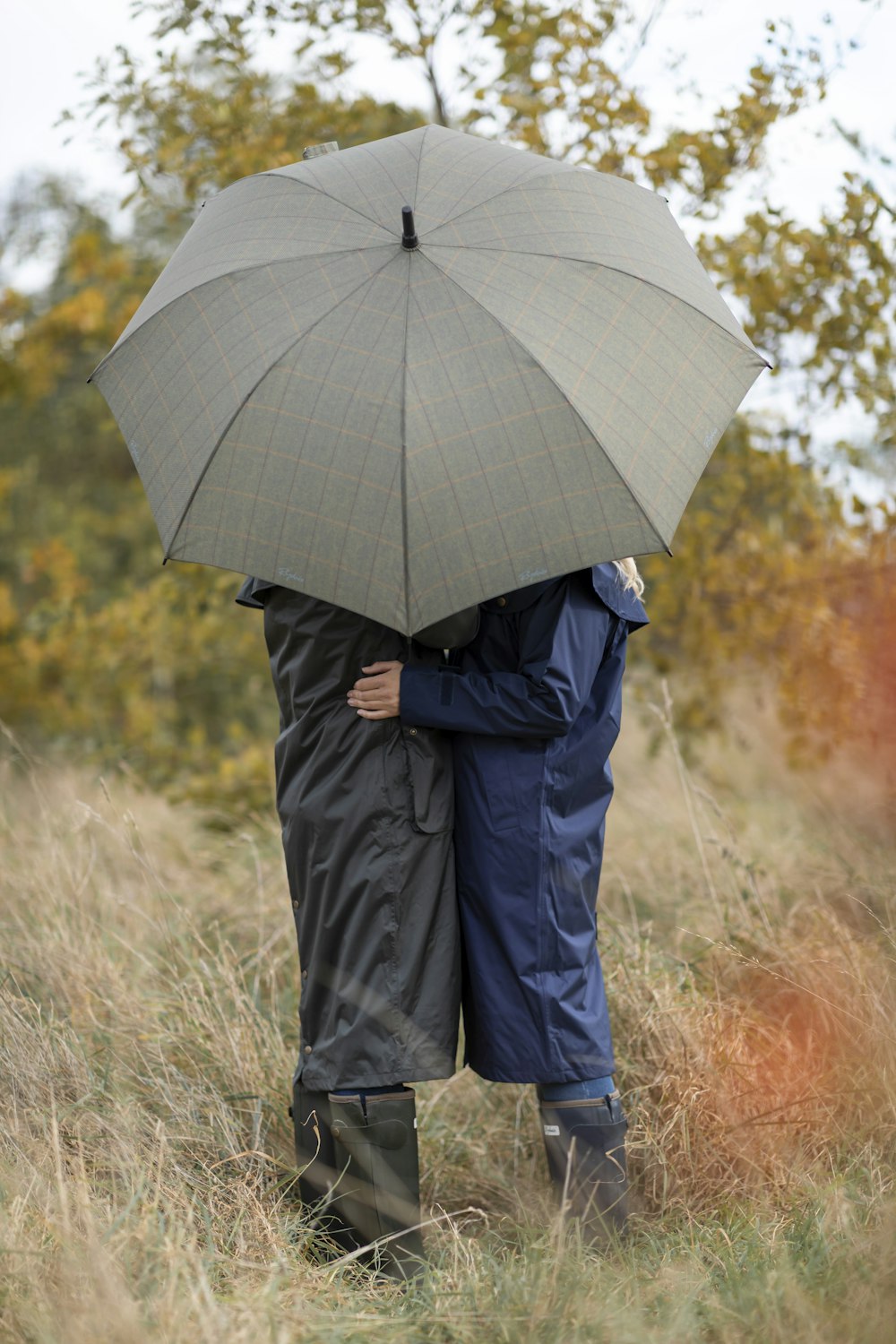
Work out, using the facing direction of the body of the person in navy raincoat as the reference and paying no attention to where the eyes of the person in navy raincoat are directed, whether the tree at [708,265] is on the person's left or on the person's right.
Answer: on the person's right

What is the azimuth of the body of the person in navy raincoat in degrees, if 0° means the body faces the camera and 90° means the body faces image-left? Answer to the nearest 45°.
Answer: approximately 90°
